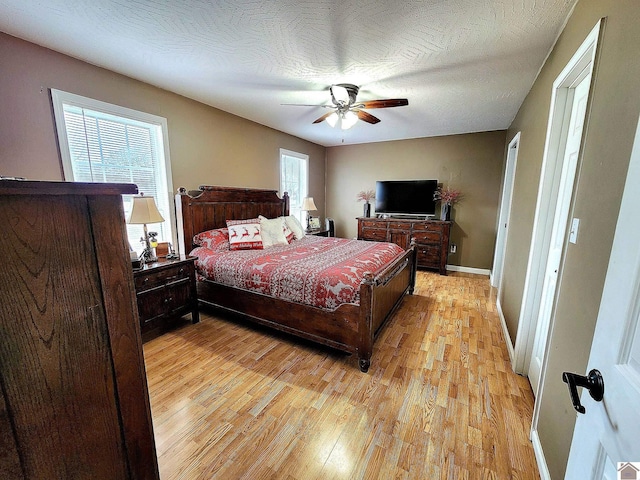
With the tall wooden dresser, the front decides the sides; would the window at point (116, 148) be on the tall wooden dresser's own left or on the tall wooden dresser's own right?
on the tall wooden dresser's own left

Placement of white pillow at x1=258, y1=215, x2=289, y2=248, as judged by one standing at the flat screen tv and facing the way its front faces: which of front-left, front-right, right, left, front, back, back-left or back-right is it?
front-right

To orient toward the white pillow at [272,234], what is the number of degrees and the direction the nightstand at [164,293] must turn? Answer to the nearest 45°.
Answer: approximately 45° to its left

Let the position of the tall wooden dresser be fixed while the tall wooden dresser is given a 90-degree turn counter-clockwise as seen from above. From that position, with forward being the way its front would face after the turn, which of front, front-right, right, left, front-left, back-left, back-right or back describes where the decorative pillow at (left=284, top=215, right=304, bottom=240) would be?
front-right

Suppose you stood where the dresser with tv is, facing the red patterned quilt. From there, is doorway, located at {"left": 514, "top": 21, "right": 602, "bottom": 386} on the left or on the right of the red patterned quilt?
left

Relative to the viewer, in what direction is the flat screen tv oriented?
toward the camera

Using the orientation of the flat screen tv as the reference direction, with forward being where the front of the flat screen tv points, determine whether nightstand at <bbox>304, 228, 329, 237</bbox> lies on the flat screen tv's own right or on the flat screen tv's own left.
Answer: on the flat screen tv's own right

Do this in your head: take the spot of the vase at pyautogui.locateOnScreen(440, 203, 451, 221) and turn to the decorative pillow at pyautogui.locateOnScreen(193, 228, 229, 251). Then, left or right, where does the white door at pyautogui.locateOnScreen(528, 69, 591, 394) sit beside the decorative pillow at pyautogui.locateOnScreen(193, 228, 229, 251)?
left

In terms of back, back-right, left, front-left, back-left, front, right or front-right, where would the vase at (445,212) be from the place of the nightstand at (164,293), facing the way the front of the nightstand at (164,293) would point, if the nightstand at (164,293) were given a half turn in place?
back-right

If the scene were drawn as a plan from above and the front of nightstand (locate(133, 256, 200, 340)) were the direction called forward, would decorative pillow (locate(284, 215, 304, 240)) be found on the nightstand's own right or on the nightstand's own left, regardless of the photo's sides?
on the nightstand's own left

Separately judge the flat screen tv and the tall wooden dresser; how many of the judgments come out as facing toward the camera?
1

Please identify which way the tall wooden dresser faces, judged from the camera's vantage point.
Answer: facing to the right of the viewer

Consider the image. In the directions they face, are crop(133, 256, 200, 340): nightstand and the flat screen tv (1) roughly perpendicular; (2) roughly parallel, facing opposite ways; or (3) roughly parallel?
roughly perpendicular

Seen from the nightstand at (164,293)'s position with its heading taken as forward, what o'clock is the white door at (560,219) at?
The white door is roughly at 12 o'clock from the nightstand.
